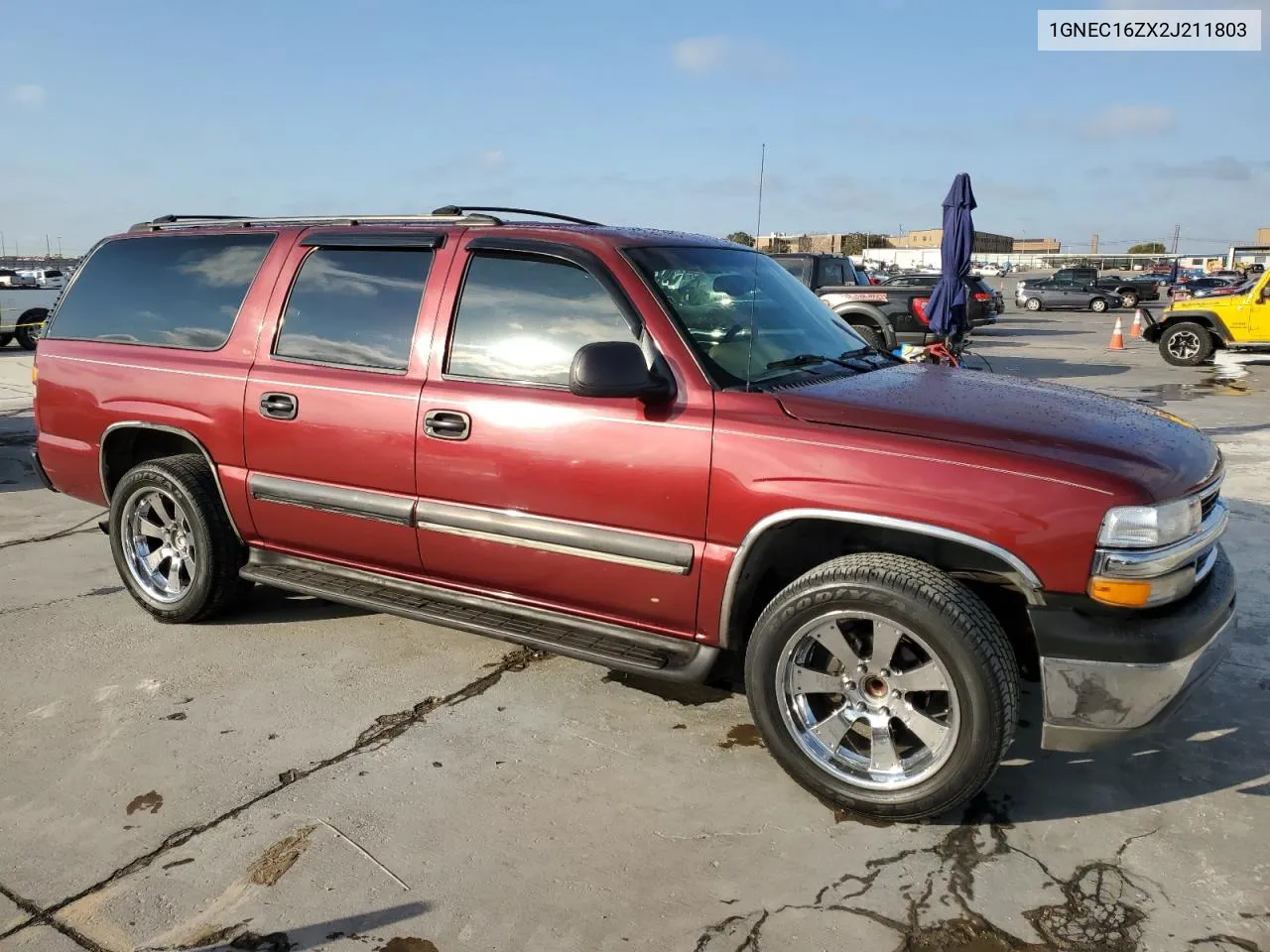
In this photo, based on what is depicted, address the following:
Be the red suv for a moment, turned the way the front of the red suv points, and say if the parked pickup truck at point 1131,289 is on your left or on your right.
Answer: on your left

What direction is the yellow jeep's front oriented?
to the viewer's left

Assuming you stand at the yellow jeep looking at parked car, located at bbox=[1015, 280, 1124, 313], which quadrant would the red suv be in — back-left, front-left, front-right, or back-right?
back-left

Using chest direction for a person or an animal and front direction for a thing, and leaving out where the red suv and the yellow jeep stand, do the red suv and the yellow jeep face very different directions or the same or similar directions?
very different directions

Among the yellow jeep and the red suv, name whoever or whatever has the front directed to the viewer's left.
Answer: the yellow jeep

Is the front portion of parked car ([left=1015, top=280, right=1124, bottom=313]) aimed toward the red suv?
no

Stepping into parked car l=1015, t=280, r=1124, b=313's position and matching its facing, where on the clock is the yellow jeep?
The yellow jeep is roughly at 3 o'clock from the parked car.

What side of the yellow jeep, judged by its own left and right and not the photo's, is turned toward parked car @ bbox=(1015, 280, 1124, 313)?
right

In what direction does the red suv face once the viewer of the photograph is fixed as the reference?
facing the viewer and to the right of the viewer

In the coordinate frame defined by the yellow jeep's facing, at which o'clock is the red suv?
The red suv is roughly at 9 o'clock from the yellow jeep.

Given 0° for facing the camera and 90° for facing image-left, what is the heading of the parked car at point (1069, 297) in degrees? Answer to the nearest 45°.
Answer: approximately 270°

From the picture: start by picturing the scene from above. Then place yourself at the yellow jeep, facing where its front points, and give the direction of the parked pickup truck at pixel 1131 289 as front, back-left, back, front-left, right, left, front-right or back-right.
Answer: right
